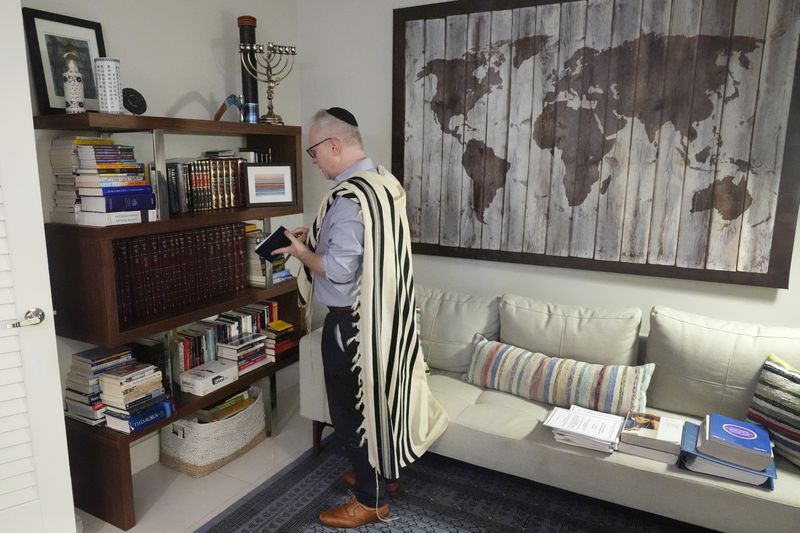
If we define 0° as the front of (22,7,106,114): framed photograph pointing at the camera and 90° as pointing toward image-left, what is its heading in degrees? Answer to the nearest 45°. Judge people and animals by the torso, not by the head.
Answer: approximately 315°

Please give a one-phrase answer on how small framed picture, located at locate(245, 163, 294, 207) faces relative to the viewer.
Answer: facing the viewer

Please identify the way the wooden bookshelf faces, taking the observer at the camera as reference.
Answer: facing the viewer and to the right of the viewer

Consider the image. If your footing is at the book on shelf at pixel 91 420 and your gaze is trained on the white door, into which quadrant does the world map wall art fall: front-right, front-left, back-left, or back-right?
back-left

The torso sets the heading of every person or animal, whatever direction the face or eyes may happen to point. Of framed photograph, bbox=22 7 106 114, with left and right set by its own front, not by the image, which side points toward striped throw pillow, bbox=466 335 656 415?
front

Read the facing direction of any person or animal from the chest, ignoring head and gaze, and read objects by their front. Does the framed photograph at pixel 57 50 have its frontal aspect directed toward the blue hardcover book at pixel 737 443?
yes
